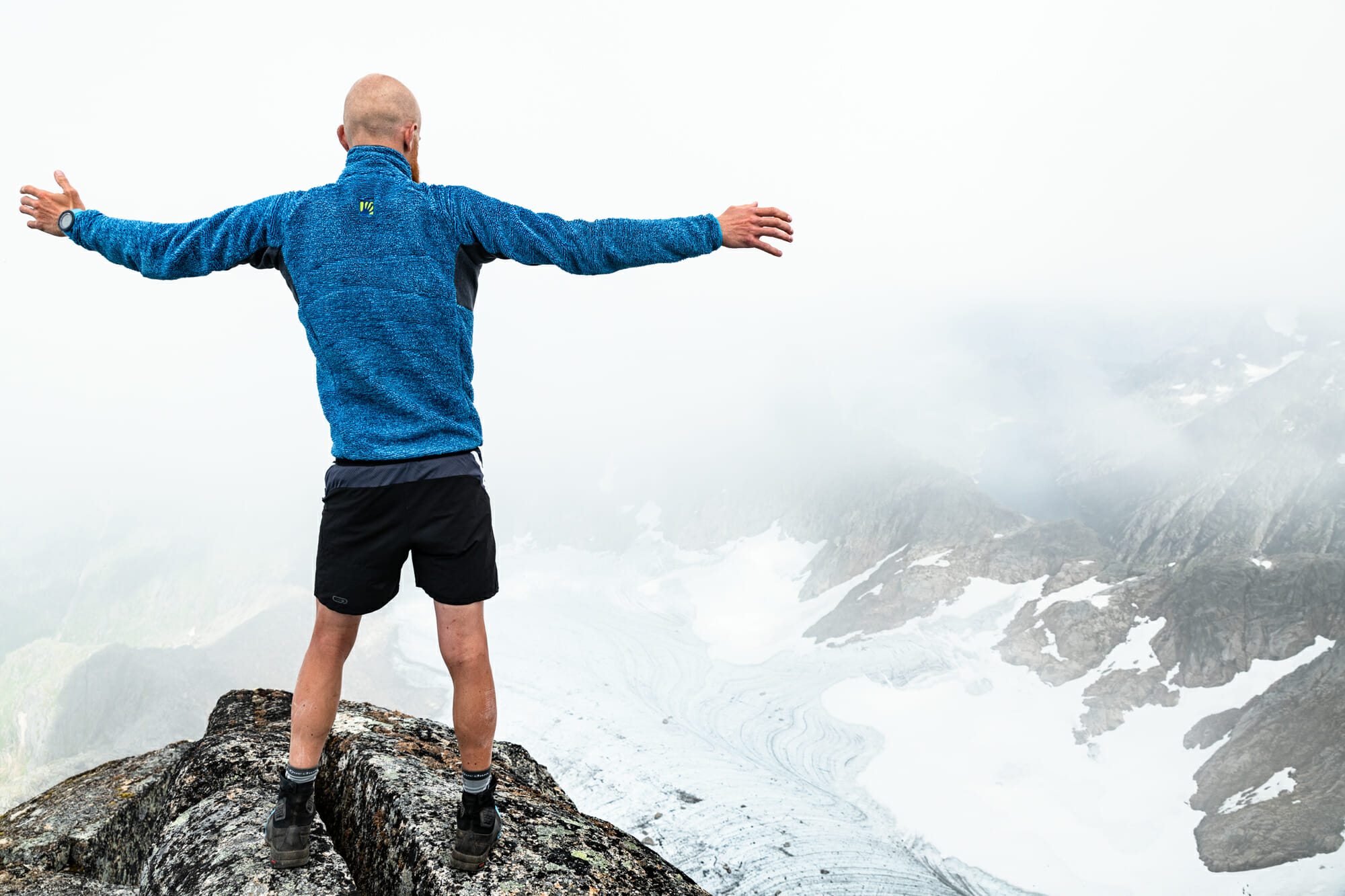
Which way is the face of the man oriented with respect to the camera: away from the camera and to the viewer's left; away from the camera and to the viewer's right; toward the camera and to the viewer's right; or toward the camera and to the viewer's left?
away from the camera and to the viewer's right

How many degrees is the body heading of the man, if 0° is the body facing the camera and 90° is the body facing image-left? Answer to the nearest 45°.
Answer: approximately 180°
